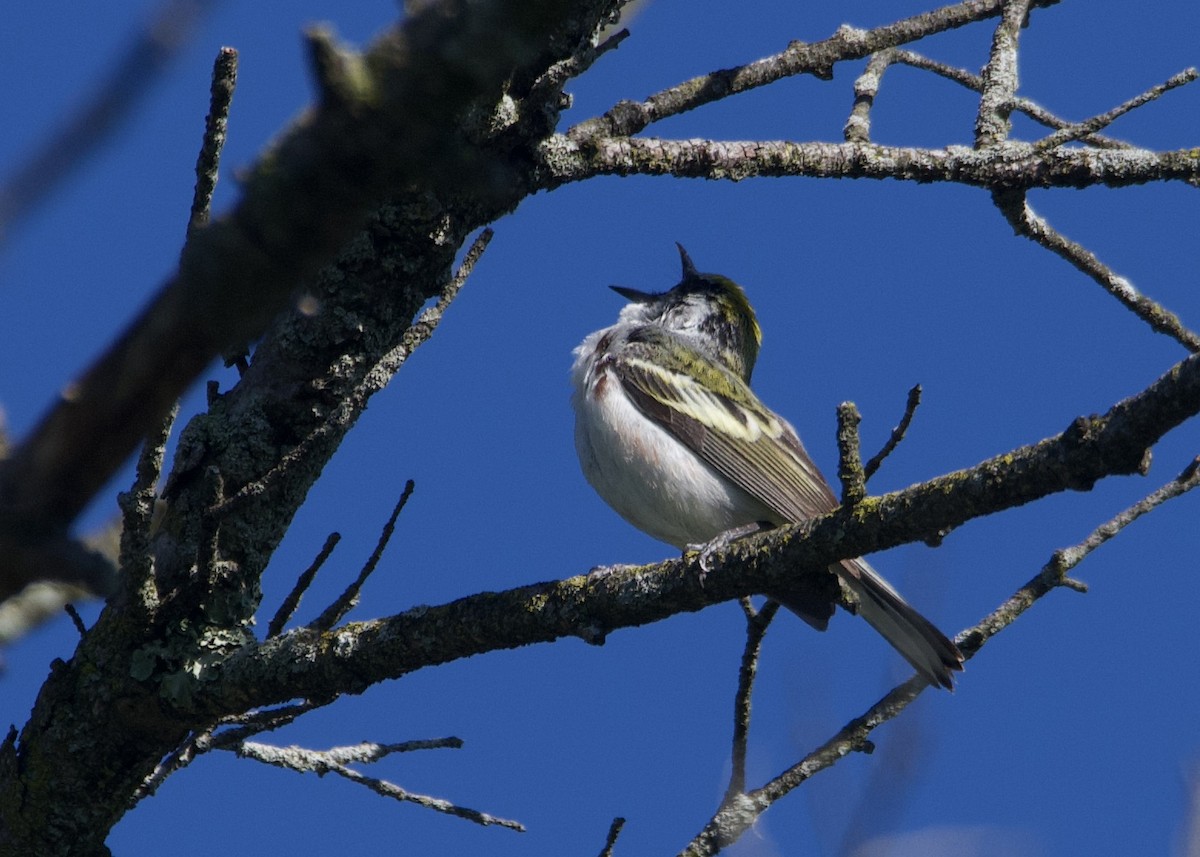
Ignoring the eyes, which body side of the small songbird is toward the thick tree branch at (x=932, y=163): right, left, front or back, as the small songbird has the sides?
back

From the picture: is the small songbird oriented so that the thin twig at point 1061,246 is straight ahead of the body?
no

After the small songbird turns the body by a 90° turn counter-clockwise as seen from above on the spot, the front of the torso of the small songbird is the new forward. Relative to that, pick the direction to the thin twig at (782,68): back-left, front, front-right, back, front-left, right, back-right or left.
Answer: front

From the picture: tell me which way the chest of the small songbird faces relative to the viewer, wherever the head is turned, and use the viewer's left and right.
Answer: facing to the left of the viewer

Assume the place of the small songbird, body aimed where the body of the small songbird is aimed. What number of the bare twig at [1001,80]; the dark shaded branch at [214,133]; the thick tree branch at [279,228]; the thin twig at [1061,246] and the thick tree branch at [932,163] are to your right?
0

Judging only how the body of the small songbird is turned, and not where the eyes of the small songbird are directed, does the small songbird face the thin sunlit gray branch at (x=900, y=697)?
no

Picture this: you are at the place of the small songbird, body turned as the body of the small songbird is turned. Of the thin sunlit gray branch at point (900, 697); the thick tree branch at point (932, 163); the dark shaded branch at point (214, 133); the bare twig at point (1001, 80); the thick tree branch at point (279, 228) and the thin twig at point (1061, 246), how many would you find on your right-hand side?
0
